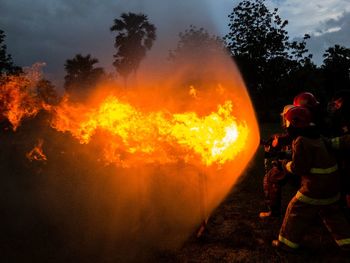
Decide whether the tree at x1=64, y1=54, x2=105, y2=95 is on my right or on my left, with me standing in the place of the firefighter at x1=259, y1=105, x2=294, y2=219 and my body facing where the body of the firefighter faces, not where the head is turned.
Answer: on my right

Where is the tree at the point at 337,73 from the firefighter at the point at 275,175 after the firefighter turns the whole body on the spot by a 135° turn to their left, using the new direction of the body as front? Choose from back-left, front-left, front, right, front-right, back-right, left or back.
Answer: back-left

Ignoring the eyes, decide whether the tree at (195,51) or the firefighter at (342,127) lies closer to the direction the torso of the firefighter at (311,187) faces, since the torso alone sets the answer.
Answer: the tree

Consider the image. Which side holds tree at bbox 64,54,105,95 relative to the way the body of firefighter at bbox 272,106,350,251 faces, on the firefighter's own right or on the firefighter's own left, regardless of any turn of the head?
on the firefighter's own right

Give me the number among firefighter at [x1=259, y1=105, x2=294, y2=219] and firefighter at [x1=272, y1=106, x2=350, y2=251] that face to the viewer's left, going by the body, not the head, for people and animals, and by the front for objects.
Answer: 2

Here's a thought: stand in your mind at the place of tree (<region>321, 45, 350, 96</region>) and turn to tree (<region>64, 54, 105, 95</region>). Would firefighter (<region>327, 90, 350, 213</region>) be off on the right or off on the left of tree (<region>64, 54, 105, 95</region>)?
left

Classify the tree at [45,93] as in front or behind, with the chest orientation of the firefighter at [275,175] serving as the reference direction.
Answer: in front

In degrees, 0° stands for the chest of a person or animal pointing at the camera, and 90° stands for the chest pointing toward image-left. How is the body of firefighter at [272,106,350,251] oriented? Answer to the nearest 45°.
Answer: approximately 90°

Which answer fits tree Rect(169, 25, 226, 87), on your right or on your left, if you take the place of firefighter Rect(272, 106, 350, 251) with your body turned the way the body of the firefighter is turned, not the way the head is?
on your right

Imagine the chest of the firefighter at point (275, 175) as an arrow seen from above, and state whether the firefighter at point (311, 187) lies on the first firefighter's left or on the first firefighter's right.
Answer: on the first firefighter's left

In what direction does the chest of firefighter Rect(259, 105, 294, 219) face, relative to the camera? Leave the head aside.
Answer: to the viewer's left

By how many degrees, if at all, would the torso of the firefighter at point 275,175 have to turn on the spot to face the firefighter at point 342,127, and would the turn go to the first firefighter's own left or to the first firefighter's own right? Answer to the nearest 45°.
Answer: approximately 180°

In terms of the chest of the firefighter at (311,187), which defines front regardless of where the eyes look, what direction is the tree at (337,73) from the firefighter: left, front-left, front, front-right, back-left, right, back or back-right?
right

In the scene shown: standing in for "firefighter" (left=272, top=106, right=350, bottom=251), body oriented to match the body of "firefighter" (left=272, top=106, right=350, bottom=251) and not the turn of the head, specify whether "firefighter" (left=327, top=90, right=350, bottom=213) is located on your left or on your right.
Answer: on your right
